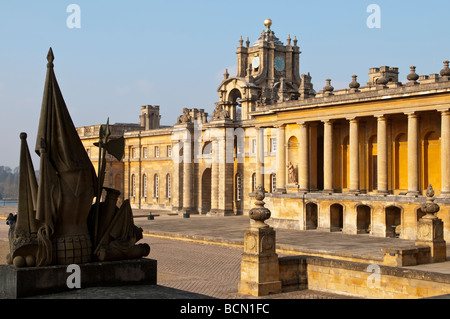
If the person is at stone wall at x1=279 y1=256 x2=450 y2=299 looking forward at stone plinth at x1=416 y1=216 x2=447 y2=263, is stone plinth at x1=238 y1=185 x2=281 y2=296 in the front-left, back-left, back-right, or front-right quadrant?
back-left

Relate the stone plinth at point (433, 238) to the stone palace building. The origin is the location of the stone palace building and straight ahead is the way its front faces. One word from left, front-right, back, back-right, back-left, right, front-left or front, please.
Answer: front-left

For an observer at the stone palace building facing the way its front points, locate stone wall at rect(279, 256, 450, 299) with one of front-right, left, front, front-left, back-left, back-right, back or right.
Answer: front-left

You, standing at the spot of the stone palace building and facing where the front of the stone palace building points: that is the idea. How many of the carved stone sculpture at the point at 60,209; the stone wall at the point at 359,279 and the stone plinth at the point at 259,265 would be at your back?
0

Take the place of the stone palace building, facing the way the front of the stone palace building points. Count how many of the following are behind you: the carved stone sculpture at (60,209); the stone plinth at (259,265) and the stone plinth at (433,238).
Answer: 0

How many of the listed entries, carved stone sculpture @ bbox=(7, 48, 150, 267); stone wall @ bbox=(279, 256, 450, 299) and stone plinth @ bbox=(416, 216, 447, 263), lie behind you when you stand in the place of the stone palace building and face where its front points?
0

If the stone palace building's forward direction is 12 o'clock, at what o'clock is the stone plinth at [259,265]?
The stone plinth is roughly at 11 o'clock from the stone palace building.

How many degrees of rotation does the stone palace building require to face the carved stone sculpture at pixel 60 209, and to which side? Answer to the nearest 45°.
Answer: approximately 45° to its left
